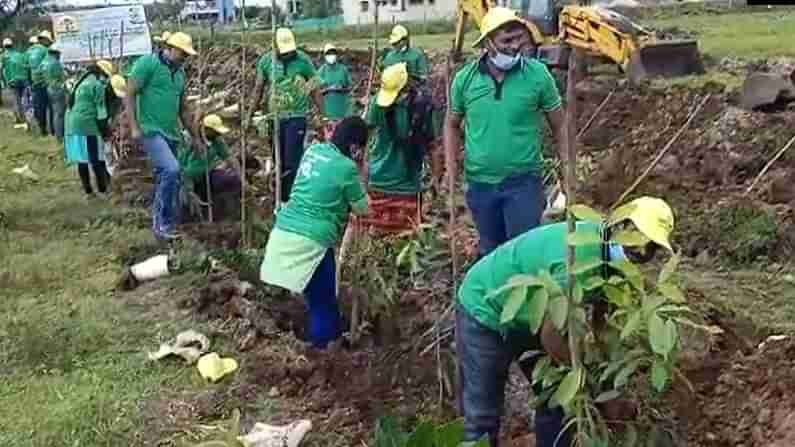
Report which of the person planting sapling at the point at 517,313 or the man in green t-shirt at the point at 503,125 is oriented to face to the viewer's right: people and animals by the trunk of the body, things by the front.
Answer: the person planting sapling

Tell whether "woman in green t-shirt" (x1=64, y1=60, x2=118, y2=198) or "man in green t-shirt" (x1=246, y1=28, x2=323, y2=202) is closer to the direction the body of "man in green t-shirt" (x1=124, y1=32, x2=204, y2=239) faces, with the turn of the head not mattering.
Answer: the man in green t-shirt

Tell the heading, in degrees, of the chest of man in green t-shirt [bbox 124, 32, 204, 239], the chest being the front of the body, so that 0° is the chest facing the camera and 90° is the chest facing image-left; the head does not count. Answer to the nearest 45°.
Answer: approximately 315°

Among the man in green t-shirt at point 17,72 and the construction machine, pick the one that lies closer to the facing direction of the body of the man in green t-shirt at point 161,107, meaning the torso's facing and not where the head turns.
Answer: the construction machine

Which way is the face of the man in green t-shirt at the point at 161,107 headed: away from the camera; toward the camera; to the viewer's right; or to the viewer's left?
to the viewer's right

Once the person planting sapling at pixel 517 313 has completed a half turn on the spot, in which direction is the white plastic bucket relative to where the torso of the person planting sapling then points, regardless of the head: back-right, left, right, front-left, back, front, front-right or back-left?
front-right
